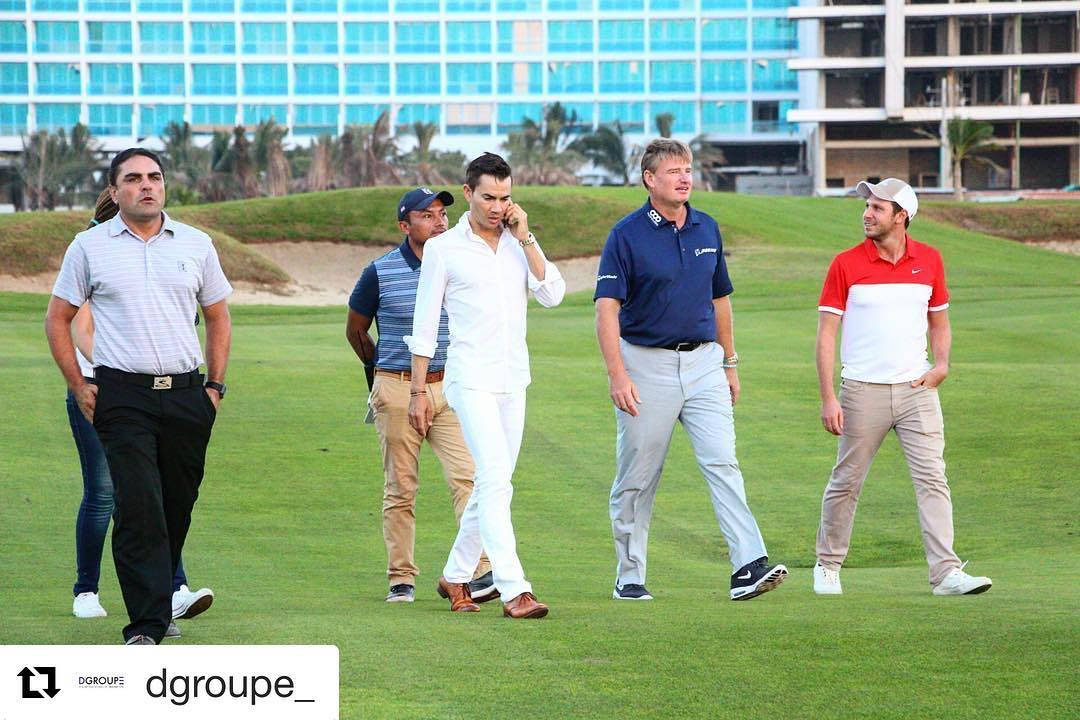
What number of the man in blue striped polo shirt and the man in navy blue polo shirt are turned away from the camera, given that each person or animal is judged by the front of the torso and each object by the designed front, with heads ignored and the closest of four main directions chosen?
0

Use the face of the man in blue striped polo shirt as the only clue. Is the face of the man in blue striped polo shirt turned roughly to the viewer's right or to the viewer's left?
to the viewer's right

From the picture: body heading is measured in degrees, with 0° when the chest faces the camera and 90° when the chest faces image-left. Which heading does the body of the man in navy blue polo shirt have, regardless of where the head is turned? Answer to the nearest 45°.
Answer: approximately 315°

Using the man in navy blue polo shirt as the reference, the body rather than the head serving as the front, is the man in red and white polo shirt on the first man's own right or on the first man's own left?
on the first man's own left

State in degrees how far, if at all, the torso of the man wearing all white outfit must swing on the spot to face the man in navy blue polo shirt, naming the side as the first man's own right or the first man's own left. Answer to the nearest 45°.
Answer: approximately 90° to the first man's own left

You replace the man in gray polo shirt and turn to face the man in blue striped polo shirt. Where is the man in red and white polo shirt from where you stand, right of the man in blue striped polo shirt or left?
right

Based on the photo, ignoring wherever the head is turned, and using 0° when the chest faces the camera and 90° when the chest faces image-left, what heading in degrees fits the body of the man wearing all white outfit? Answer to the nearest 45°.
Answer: approximately 315°

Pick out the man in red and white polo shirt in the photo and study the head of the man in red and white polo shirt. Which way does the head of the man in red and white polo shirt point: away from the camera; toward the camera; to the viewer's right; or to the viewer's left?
to the viewer's left

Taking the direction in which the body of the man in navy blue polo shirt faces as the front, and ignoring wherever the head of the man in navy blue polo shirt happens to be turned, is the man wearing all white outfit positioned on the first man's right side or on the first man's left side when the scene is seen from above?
on the first man's right side

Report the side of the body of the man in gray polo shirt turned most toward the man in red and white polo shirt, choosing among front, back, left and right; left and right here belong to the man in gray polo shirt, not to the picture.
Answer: left

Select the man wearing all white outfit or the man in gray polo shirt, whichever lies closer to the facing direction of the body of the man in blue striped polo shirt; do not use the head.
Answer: the man wearing all white outfit

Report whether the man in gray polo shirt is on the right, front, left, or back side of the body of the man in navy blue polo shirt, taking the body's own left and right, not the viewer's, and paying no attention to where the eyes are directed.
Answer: right
